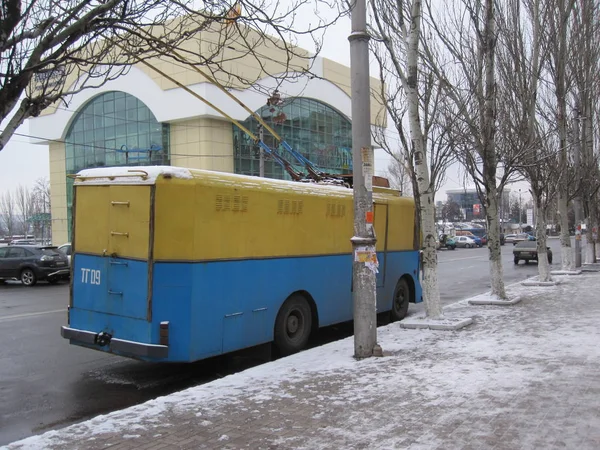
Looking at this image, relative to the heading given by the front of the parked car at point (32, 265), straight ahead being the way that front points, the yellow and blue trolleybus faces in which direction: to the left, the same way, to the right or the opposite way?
to the right

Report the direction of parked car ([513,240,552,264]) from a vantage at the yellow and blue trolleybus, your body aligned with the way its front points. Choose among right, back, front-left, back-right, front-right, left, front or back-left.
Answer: front

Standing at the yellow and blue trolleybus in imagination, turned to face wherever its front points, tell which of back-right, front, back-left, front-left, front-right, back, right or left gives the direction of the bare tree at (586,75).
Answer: front

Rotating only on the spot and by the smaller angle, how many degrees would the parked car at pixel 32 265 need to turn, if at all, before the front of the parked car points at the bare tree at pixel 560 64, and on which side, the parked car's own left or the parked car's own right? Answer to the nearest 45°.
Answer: approximately 180°

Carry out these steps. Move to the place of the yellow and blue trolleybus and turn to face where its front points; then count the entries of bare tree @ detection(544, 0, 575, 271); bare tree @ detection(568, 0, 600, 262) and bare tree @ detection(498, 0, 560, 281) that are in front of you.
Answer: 3

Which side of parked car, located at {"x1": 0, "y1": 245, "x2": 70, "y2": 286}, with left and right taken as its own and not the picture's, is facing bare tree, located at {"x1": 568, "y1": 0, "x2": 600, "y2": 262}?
back

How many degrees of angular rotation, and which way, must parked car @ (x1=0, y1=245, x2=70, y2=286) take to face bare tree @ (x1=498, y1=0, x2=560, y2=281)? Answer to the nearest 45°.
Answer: approximately 180°

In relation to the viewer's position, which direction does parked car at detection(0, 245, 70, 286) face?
facing away from the viewer and to the left of the viewer

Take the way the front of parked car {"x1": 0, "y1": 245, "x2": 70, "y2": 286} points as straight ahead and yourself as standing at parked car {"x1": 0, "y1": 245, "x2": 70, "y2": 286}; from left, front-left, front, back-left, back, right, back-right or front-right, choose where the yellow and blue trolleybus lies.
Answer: back-left

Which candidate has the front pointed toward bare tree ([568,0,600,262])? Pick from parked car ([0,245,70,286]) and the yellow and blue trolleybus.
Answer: the yellow and blue trolleybus

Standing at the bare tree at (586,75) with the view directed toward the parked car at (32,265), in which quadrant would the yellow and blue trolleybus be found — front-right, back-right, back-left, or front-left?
front-left

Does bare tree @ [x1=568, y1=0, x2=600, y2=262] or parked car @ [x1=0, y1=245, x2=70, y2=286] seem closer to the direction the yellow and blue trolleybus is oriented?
the bare tree

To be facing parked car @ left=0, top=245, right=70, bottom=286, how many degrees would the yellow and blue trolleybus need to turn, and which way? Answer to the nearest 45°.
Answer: approximately 90° to its left

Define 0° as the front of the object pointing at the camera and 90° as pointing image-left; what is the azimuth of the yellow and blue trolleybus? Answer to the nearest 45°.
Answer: approximately 225°

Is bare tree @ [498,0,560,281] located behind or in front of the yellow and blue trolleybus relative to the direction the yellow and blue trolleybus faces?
in front

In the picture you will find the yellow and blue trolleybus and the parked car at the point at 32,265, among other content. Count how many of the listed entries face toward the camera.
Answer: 0

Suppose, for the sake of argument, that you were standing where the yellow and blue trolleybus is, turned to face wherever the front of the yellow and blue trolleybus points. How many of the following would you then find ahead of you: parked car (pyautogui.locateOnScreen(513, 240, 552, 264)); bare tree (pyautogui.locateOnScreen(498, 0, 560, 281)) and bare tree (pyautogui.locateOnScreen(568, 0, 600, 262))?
3
